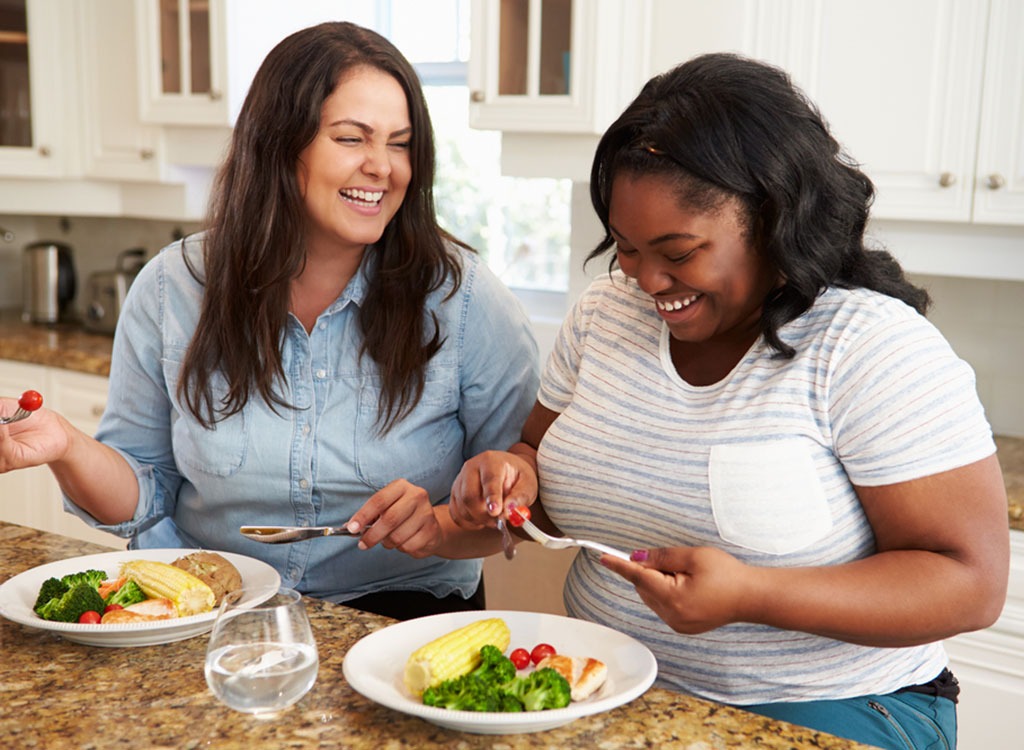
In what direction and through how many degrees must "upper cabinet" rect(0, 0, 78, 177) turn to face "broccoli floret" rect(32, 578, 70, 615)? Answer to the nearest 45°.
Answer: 0° — it already faces it

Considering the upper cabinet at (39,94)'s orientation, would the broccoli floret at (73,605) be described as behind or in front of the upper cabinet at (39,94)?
in front

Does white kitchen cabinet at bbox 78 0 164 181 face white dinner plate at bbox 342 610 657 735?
yes

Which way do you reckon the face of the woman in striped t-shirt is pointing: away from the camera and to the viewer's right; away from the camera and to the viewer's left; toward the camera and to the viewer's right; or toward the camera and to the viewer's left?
toward the camera and to the viewer's left

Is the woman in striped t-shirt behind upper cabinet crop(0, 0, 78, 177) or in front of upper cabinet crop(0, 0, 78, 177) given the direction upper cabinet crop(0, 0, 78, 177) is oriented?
in front

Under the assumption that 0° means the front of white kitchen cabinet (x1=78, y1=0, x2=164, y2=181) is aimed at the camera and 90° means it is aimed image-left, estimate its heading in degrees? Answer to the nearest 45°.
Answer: approximately 0°

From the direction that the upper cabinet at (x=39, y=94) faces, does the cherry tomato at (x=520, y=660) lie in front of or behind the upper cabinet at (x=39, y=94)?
in front

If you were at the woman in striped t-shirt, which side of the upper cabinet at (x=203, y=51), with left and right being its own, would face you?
front

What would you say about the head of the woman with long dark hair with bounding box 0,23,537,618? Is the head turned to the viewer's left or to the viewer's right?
to the viewer's right

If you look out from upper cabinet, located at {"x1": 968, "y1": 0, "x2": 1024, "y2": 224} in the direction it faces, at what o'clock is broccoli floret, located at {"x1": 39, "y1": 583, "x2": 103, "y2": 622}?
The broccoli floret is roughly at 1 o'clock from the upper cabinet.
